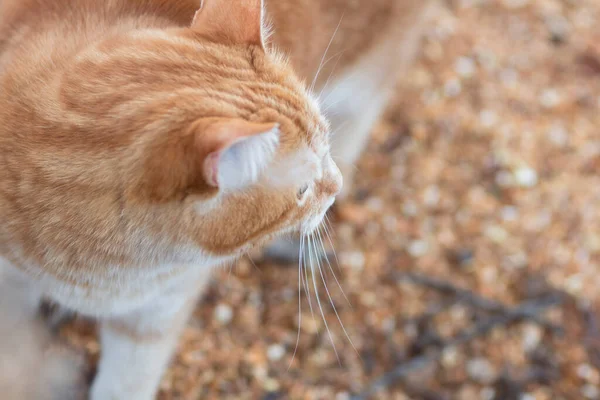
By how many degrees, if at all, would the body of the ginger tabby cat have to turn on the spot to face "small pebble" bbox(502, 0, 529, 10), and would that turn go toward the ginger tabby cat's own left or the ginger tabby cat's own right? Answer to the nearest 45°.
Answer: approximately 45° to the ginger tabby cat's own left

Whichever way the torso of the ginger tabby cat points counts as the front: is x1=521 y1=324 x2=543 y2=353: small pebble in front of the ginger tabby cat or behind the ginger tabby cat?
in front

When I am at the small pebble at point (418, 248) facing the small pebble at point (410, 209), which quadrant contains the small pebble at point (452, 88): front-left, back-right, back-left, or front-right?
front-right

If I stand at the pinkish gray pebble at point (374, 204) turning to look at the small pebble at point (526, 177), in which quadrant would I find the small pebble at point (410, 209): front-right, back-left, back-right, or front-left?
front-right

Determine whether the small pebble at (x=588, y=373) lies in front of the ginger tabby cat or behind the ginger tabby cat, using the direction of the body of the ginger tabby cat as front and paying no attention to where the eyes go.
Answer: in front

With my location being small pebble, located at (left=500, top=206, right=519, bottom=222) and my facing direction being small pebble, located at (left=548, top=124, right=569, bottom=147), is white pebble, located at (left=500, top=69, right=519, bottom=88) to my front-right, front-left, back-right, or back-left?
front-left
